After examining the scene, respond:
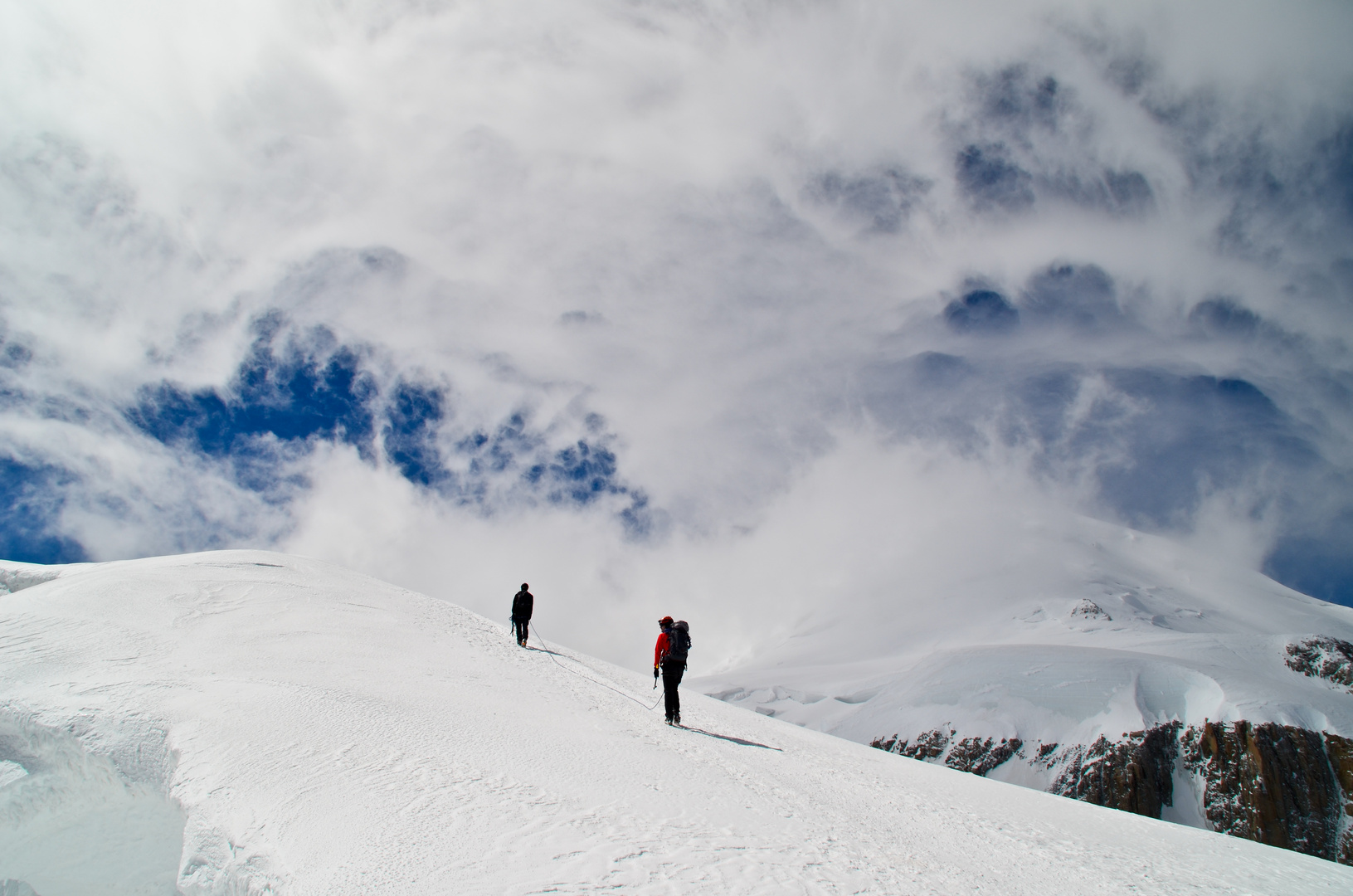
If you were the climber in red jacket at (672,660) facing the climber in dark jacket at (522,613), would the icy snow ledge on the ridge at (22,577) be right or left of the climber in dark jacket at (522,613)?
left

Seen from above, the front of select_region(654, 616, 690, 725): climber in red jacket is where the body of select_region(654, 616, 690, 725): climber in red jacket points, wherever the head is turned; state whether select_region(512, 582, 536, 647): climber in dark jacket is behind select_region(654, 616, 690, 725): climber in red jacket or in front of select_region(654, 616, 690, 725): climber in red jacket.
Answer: in front

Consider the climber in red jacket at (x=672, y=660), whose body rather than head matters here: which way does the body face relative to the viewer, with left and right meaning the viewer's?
facing away from the viewer and to the left of the viewer
